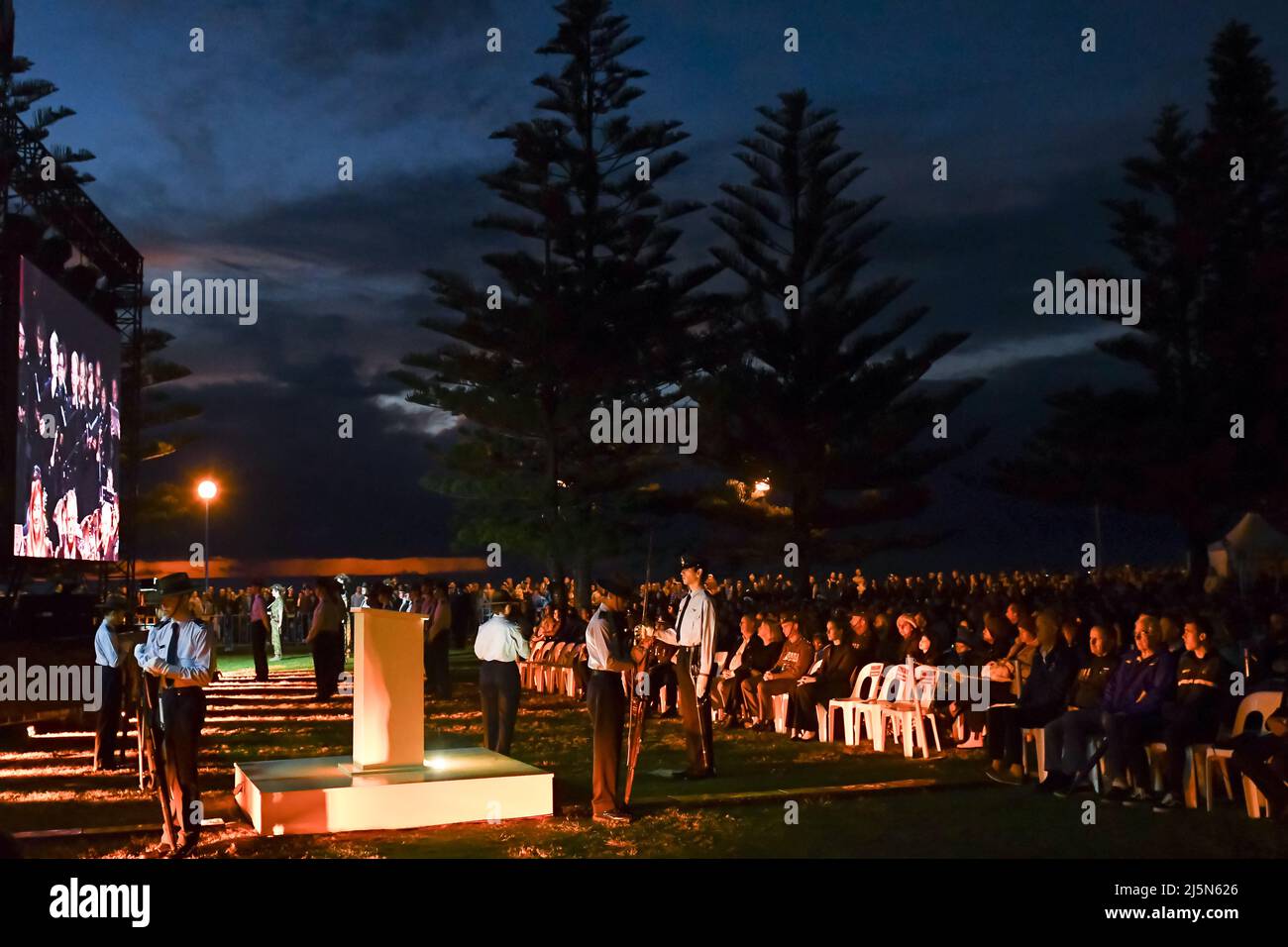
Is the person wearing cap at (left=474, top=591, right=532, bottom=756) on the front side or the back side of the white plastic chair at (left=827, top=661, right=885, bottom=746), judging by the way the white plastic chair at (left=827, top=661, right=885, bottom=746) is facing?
on the front side

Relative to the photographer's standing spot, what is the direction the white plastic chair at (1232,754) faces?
facing the viewer and to the left of the viewer

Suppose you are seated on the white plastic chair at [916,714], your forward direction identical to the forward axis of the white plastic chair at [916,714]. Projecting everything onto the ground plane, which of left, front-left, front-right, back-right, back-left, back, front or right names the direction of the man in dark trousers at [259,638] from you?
right

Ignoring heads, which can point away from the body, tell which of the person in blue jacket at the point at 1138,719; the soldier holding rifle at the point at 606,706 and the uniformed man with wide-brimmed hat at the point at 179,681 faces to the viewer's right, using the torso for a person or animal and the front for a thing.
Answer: the soldier holding rifle

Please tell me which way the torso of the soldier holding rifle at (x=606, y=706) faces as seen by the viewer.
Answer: to the viewer's right

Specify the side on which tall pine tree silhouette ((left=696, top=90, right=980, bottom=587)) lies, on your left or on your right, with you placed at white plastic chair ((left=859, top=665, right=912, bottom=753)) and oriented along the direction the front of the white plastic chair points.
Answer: on your right

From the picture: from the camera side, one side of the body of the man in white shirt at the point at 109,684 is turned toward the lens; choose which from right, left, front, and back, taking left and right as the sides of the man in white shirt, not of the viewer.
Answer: right

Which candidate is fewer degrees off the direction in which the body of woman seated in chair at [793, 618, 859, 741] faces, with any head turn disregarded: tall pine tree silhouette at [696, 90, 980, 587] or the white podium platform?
the white podium platform

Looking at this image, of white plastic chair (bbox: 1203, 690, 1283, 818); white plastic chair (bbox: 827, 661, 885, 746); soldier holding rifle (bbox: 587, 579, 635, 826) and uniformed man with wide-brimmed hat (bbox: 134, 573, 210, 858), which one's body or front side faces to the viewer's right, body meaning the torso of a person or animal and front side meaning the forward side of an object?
the soldier holding rifle
